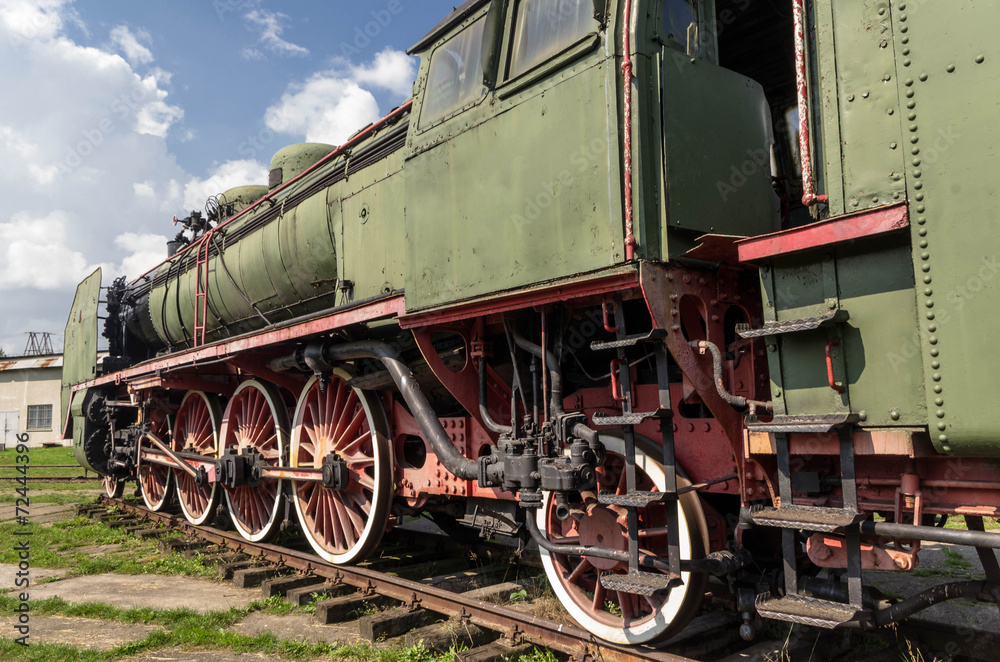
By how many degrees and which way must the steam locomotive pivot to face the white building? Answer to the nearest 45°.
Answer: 0° — it already faces it

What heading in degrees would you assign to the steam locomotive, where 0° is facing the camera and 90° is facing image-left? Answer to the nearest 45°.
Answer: approximately 135°
